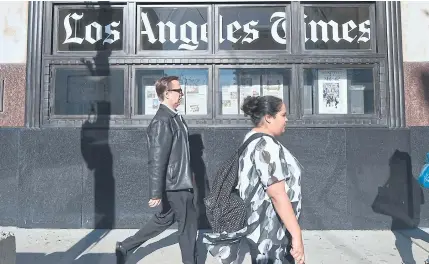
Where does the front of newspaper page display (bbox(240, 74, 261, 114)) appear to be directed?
toward the camera

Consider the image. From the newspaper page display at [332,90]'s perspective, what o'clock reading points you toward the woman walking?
The woman walking is roughly at 12 o'clock from the newspaper page display.

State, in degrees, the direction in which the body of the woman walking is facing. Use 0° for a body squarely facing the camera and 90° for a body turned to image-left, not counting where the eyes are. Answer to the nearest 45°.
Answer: approximately 270°

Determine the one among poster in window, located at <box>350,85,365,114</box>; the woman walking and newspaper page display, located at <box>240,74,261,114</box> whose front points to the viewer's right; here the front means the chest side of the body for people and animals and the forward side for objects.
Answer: the woman walking

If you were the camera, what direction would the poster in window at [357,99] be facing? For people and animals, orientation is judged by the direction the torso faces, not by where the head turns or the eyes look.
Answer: facing the viewer

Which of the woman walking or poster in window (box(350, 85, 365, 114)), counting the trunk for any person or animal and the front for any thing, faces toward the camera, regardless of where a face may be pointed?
the poster in window

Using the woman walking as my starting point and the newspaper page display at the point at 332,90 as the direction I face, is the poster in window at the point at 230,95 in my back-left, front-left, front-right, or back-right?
front-left

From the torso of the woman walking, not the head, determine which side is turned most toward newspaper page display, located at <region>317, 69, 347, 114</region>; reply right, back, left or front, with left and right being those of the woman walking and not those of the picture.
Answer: left

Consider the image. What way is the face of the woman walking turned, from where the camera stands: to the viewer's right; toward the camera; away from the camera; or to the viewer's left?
to the viewer's right

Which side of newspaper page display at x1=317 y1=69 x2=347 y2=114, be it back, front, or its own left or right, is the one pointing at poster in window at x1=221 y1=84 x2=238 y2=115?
right

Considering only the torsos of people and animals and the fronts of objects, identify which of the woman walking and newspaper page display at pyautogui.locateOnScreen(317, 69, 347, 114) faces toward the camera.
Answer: the newspaper page display

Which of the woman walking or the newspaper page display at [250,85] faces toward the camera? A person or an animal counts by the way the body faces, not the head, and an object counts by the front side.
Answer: the newspaper page display

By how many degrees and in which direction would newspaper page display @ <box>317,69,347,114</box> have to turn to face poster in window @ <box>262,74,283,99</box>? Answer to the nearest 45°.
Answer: approximately 90° to its right

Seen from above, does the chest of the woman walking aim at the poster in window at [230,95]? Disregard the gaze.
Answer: no

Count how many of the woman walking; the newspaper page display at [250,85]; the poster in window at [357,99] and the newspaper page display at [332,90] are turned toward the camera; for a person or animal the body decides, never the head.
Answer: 3
